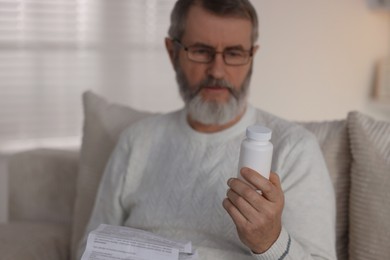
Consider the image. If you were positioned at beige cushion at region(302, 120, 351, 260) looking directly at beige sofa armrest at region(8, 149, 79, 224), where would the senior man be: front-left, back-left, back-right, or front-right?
front-left

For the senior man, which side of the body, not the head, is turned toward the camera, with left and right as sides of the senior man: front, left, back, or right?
front
